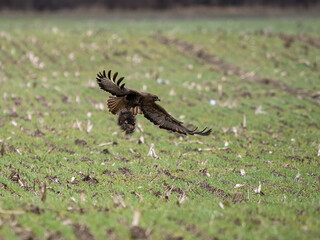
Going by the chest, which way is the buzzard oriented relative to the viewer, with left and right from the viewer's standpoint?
facing away from the viewer and to the right of the viewer
